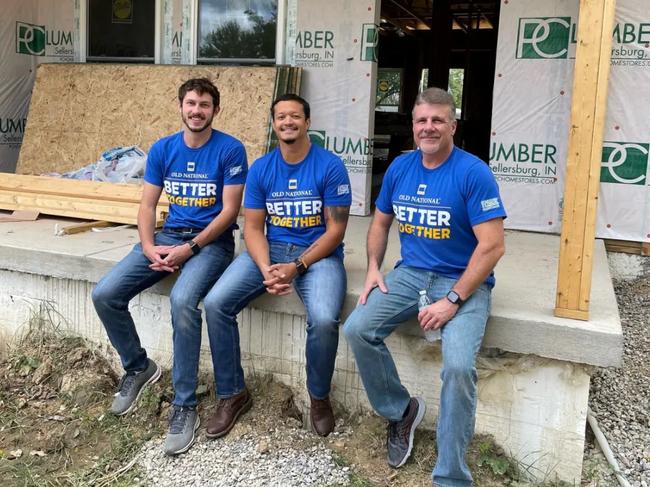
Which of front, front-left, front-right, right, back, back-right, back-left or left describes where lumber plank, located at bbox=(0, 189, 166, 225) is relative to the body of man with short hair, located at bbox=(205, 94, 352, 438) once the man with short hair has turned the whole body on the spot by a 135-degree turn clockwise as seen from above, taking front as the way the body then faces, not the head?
front

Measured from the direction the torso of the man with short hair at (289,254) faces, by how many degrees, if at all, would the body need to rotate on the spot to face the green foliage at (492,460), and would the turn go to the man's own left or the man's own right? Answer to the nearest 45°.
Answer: approximately 90° to the man's own left

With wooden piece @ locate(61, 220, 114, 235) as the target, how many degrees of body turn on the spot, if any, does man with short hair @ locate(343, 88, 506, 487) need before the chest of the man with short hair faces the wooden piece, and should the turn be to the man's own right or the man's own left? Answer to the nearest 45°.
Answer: approximately 90° to the man's own right

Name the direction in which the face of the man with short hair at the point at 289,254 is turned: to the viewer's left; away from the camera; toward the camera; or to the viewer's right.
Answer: toward the camera

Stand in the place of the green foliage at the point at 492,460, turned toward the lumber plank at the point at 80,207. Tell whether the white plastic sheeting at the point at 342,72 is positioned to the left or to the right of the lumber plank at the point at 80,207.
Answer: right

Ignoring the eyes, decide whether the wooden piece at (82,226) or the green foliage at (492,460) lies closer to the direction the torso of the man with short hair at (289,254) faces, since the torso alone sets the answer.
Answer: the green foliage

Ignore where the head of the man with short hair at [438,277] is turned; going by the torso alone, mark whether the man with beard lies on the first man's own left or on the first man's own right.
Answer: on the first man's own right

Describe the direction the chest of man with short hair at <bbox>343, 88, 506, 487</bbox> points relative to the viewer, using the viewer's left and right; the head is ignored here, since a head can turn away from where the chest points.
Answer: facing the viewer and to the left of the viewer

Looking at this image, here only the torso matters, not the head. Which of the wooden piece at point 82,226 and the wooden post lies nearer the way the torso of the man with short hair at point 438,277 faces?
the wooden piece

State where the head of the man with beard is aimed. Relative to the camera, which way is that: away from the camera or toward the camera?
toward the camera

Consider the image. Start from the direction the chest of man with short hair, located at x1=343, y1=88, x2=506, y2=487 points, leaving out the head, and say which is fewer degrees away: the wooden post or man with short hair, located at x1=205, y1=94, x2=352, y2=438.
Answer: the man with short hair

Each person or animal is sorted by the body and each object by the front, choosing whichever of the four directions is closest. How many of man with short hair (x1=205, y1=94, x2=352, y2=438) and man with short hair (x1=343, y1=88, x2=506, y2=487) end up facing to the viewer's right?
0

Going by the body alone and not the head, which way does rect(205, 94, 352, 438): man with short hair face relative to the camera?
toward the camera

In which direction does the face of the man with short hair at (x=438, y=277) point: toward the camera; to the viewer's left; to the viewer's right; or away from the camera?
toward the camera
